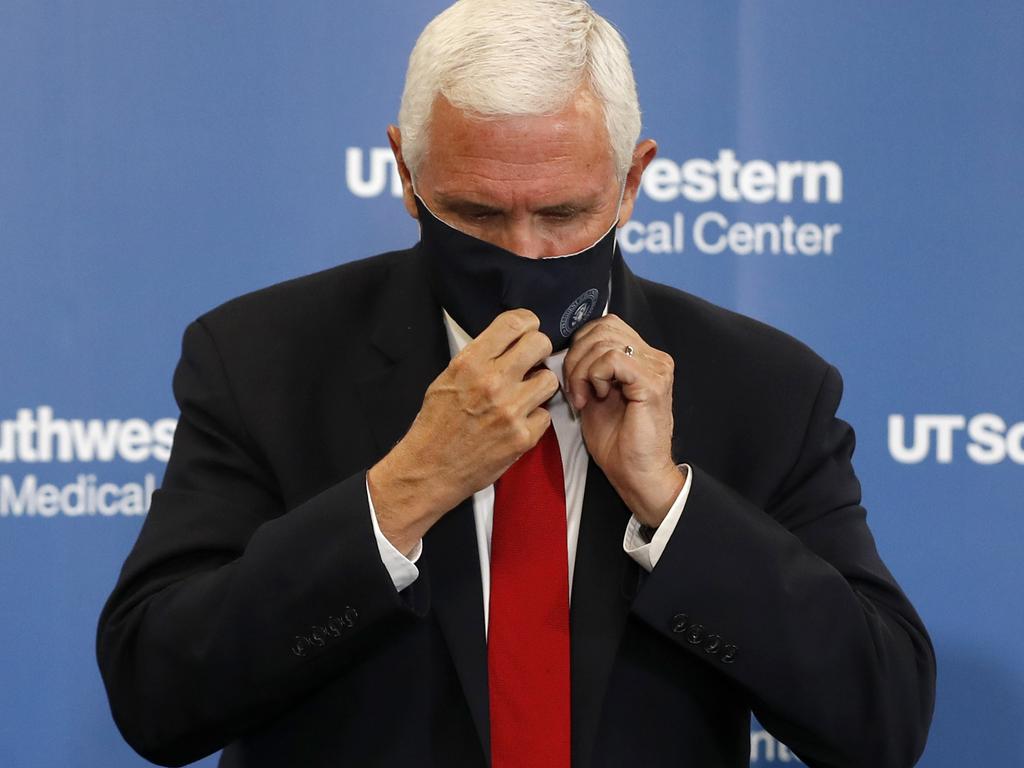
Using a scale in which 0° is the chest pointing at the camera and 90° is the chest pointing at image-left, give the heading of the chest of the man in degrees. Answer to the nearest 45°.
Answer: approximately 0°
